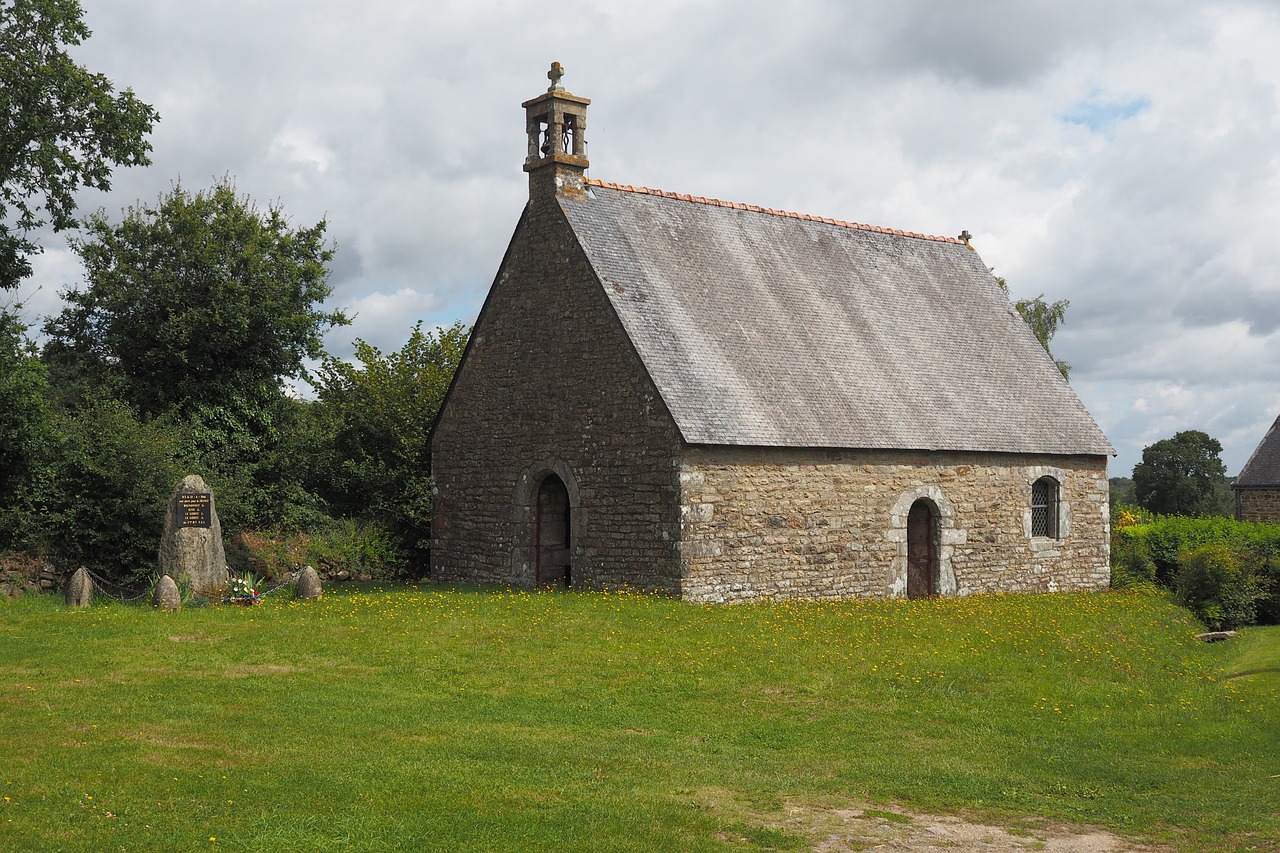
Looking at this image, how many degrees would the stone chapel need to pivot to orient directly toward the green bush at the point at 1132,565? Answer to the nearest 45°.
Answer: approximately 180°

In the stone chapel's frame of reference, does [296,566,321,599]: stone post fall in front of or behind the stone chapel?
in front

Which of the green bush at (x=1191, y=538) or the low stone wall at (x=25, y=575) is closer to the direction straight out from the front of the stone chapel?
the low stone wall

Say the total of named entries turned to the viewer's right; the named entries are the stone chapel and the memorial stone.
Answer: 0

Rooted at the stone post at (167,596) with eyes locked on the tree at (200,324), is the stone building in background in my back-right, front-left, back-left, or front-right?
front-right

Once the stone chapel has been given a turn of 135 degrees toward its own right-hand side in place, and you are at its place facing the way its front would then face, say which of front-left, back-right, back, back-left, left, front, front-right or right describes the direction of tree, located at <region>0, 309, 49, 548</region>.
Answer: left

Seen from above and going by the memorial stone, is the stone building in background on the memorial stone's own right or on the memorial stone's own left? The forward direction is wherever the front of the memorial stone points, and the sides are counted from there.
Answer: on the memorial stone's own left

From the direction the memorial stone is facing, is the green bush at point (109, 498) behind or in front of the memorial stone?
behind

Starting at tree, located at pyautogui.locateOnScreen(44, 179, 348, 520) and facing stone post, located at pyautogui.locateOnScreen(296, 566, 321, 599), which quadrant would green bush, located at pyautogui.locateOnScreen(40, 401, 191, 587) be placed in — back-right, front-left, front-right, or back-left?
front-right

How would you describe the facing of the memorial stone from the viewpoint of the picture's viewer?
facing the viewer

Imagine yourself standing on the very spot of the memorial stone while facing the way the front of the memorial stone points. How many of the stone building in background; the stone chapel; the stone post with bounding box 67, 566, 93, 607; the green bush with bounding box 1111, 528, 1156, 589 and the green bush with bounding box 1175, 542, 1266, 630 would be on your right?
1

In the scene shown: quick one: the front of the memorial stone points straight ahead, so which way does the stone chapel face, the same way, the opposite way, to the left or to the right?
to the right

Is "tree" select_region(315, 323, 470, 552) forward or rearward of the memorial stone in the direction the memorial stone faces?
rearward

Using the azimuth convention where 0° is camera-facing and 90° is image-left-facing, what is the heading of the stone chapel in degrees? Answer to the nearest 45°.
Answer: approximately 45°

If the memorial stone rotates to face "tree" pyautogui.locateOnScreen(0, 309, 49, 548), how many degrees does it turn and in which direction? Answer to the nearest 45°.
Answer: approximately 135° to its right

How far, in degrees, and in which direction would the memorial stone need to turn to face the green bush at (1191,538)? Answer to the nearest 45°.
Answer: approximately 90° to its left

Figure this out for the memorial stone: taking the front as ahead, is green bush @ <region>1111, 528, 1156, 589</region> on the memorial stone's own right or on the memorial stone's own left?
on the memorial stone's own left
